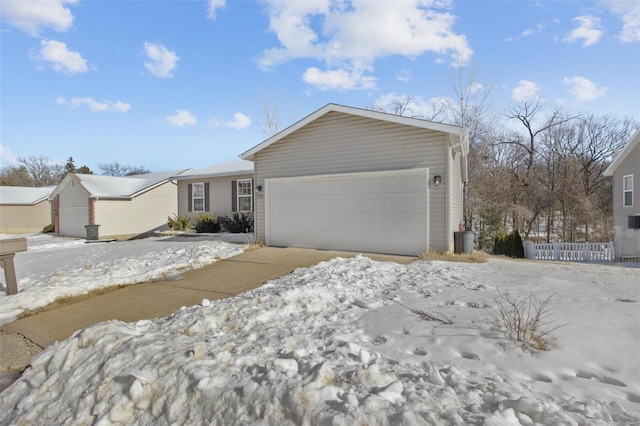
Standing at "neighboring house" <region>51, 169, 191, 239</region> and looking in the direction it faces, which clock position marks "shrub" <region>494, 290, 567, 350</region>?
The shrub is roughly at 10 o'clock from the neighboring house.

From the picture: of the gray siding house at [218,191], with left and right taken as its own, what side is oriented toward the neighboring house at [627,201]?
left

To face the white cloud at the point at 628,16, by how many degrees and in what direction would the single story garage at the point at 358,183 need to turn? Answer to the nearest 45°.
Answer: approximately 135° to its left

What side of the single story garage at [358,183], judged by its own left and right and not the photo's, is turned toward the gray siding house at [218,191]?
right

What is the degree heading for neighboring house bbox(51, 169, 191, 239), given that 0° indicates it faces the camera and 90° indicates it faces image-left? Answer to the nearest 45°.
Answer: approximately 45°

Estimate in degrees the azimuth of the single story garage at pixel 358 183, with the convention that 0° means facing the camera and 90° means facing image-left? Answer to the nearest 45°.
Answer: approximately 45°

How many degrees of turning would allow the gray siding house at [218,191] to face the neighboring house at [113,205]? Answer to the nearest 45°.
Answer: approximately 90° to its right
